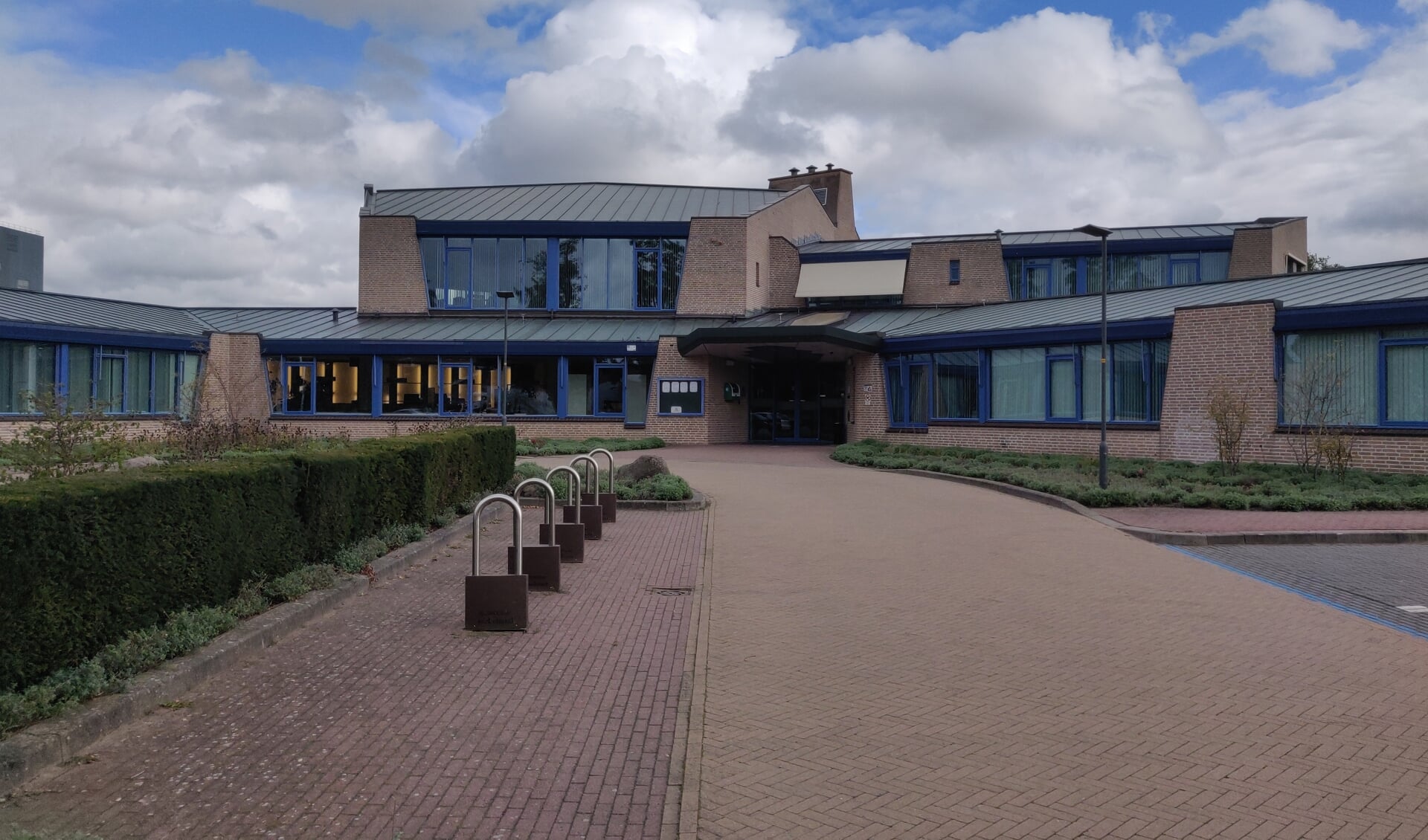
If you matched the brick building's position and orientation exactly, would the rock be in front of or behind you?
in front

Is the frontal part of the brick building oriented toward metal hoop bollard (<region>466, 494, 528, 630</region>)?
yes

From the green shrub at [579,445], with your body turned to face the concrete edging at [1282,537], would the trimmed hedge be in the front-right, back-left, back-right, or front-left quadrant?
front-right

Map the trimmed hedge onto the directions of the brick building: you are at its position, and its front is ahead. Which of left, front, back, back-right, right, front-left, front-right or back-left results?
front

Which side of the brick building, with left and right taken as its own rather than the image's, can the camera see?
front

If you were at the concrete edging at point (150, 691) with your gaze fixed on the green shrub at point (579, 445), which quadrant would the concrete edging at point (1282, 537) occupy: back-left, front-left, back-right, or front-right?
front-right

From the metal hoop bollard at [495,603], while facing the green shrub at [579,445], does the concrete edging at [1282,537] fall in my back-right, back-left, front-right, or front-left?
front-right

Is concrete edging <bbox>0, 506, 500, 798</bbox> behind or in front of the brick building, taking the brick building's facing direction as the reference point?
in front

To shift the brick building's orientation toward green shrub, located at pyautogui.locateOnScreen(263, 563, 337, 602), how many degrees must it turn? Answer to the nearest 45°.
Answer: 0° — it already faces it

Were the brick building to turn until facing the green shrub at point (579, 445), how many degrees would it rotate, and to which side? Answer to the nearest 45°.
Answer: approximately 45° to its right
